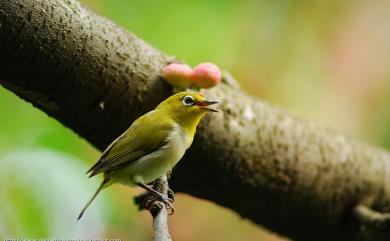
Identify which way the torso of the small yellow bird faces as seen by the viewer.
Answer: to the viewer's right
